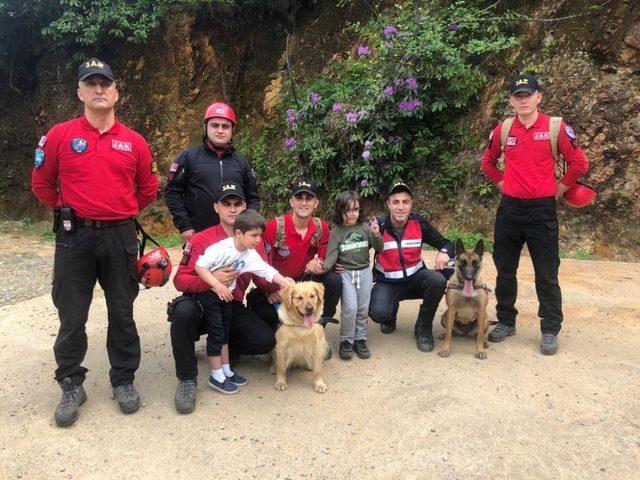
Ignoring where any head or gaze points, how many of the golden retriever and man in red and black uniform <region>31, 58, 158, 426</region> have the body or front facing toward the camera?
2

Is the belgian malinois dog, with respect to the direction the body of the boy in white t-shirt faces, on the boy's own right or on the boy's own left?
on the boy's own left

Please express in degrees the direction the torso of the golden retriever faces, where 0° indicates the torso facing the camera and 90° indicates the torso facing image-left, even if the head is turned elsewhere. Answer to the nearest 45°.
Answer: approximately 0°

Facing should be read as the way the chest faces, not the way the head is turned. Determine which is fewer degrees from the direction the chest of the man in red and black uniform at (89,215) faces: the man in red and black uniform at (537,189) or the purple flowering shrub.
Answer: the man in red and black uniform

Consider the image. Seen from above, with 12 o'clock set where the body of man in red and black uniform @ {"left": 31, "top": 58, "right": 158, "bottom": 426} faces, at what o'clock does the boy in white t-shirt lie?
The boy in white t-shirt is roughly at 9 o'clock from the man in red and black uniform.

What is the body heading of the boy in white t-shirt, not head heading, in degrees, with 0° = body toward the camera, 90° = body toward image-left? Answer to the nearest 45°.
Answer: approximately 315°

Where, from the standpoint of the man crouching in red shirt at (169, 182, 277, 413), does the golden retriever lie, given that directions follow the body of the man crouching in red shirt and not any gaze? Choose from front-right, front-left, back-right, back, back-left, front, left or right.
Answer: left
